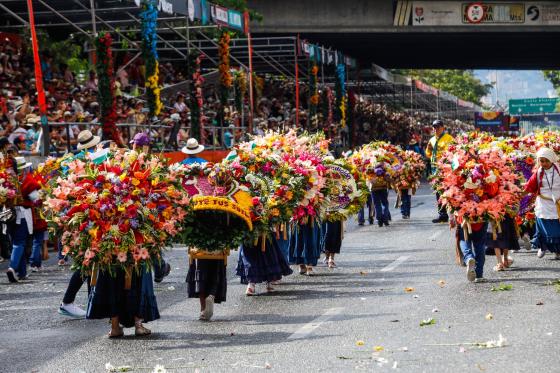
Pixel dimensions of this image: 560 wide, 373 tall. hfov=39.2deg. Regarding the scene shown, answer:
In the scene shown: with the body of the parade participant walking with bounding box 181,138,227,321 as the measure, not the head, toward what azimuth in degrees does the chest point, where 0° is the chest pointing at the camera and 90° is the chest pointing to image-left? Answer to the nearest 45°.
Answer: approximately 180°

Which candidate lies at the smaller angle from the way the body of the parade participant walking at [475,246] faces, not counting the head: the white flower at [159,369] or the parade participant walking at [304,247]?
the parade participant walking

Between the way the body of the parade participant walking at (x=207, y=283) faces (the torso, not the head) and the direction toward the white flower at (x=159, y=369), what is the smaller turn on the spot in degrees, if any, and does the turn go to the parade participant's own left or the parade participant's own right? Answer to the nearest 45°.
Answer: approximately 180°

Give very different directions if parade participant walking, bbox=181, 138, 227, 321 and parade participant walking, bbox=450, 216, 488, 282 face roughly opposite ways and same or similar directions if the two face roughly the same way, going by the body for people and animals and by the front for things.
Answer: same or similar directions

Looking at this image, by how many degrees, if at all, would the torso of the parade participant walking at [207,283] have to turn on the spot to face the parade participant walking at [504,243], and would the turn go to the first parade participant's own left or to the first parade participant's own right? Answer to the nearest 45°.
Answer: approximately 45° to the first parade participant's own right

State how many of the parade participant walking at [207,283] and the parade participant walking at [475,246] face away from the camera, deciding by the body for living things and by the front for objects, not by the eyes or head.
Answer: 2

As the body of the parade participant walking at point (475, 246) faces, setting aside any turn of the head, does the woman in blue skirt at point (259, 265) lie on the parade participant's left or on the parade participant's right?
on the parade participant's left

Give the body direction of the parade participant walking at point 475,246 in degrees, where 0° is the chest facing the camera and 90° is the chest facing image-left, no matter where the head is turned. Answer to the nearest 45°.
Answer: approximately 180°

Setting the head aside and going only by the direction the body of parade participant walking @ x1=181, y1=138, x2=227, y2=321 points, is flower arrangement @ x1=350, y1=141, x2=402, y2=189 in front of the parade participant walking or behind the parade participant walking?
in front

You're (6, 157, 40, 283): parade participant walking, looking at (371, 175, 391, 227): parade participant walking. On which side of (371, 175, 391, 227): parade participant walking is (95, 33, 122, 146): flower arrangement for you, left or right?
left

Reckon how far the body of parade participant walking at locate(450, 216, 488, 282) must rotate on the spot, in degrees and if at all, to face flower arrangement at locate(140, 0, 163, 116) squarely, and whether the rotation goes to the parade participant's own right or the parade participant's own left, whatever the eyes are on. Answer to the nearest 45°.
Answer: approximately 45° to the parade participant's own left

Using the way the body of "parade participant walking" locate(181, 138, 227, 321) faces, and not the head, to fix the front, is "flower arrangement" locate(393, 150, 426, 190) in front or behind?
in front

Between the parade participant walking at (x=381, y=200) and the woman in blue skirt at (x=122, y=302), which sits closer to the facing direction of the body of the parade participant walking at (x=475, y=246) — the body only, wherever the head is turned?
the parade participant walking

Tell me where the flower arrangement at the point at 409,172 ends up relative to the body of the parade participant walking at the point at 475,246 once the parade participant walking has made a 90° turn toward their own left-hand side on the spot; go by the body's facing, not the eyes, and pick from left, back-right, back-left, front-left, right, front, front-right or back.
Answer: right
